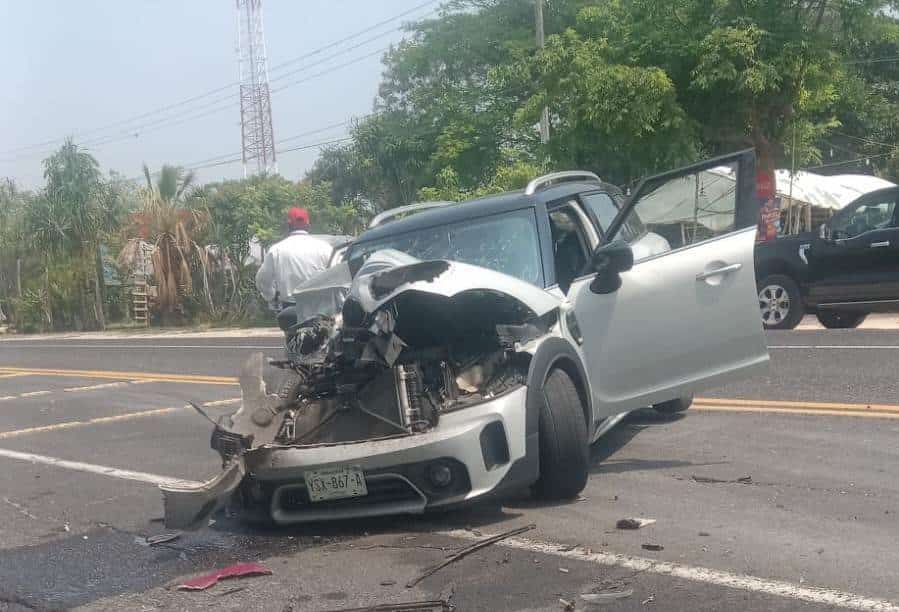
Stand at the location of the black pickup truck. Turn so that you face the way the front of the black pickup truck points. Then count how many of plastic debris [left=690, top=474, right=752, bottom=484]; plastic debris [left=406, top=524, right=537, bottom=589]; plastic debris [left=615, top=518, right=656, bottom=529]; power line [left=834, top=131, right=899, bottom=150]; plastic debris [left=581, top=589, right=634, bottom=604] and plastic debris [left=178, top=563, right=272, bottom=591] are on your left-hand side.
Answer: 5

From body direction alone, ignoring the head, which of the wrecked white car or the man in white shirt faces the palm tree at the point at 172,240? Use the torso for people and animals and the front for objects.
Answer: the man in white shirt

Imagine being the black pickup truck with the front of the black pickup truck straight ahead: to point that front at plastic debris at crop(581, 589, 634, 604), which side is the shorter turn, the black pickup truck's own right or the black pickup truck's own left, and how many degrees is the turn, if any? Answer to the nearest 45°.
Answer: approximately 90° to the black pickup truck's own left

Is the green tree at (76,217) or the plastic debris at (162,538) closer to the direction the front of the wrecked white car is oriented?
the plastic debris

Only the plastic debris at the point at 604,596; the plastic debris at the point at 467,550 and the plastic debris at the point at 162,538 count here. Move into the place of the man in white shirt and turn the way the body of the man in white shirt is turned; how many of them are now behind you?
3

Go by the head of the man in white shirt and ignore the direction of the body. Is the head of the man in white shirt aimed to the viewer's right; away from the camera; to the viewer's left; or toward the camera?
away from the camera

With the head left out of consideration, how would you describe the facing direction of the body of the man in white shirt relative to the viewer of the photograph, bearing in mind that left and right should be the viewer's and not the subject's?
facing away from the viewer

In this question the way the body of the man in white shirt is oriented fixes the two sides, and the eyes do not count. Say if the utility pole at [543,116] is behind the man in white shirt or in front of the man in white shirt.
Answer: in front

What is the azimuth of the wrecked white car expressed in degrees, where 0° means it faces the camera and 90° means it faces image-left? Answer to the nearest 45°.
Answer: approximately 45°

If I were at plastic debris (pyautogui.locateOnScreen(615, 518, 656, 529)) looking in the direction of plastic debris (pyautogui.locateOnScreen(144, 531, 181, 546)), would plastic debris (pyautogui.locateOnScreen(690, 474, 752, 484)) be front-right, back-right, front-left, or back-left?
back-right

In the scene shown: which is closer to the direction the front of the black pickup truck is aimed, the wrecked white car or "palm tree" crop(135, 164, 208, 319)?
the palm tree

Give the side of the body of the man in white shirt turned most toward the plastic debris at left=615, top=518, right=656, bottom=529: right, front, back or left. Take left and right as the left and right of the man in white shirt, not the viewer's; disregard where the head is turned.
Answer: back
